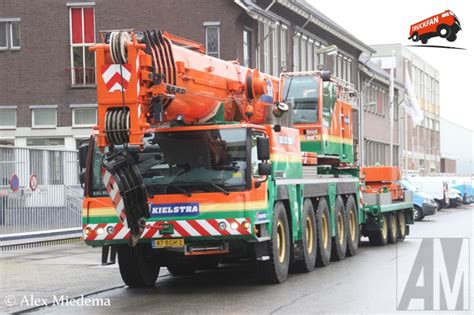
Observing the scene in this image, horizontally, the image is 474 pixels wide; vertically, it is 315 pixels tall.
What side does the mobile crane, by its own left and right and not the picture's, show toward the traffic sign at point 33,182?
right

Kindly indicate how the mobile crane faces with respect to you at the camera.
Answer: facing the viewer and to the left of the viewer

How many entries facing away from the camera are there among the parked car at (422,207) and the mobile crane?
0

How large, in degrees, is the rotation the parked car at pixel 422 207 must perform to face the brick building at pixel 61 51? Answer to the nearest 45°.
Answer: approximately 90° to its right

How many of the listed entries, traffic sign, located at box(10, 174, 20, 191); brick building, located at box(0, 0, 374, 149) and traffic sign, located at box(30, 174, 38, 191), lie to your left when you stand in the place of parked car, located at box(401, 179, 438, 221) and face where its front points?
0

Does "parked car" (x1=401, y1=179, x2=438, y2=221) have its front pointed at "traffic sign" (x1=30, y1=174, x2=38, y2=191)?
no

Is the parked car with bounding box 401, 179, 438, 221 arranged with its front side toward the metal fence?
no

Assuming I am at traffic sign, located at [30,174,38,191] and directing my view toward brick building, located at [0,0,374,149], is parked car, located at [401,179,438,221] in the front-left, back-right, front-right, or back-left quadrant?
front-right

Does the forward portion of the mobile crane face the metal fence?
no

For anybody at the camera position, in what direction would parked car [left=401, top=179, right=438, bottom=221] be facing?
facing the viewer and to the right of the viewer
